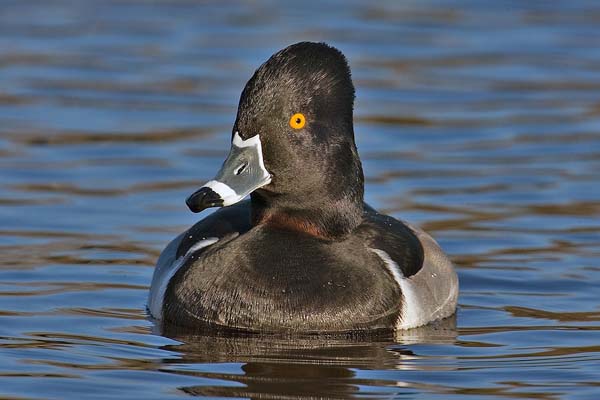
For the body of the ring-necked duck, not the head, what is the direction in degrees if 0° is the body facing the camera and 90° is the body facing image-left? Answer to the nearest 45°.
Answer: approximately 0°
